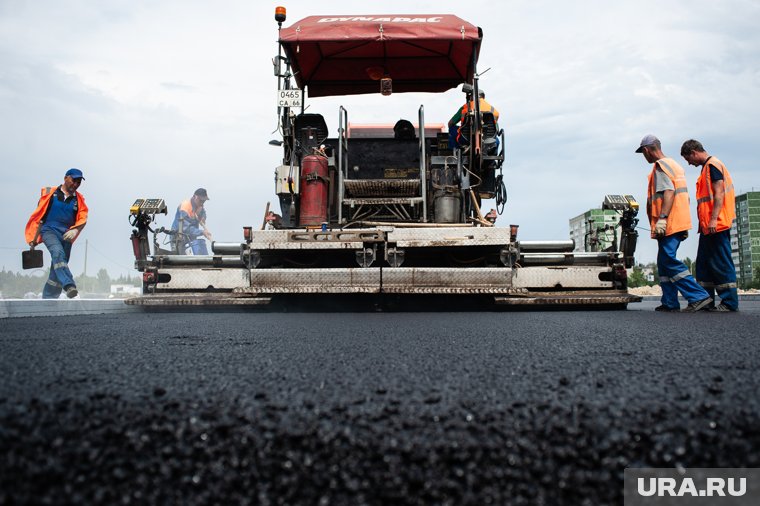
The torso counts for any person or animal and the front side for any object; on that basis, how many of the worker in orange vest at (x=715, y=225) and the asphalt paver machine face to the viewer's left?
1

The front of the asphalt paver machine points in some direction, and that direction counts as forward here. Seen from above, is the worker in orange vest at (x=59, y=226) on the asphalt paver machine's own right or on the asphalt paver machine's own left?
on the asphalt paver machine's own left

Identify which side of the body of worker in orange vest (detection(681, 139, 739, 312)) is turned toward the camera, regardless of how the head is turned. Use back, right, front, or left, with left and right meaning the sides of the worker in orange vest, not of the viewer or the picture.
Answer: left

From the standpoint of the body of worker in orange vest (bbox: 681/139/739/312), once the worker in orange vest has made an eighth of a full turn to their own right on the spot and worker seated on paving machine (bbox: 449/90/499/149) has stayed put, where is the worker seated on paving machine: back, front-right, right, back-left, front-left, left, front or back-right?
front-left

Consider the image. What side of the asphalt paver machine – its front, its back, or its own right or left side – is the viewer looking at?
back

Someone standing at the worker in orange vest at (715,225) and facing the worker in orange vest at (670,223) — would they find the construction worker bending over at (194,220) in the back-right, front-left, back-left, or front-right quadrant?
front-right

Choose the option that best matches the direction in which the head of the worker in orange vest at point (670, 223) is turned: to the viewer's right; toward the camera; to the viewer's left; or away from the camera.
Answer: to the viewer's left

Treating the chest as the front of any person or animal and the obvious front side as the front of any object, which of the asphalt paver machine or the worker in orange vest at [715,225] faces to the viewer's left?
the worker in orange vest

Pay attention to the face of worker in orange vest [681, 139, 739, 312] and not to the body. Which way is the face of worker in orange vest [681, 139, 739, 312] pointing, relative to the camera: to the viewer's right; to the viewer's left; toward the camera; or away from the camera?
to the viewer's left

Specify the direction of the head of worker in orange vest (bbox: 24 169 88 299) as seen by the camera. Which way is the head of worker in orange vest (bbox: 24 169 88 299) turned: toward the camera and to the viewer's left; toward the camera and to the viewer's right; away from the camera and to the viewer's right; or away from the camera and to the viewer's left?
toward the camera and to the viewer's right

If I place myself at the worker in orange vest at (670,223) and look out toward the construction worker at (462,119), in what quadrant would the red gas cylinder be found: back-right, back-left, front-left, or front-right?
front-left

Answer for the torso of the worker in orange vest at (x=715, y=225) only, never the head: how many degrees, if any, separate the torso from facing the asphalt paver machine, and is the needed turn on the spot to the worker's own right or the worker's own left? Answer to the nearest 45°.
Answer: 0° — they already face it
